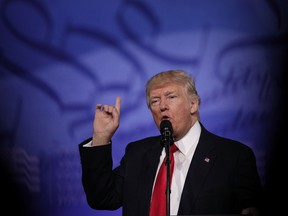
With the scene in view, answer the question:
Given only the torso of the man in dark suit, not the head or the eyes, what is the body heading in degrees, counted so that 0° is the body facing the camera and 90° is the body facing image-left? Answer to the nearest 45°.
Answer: approximately 45°
